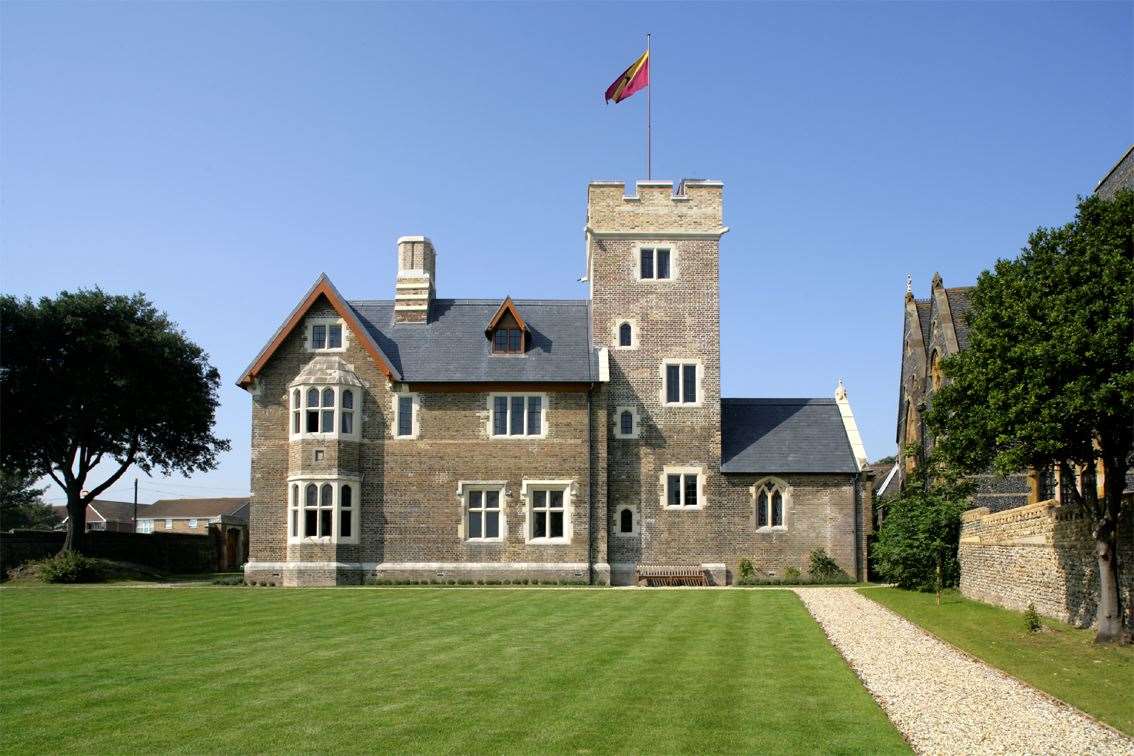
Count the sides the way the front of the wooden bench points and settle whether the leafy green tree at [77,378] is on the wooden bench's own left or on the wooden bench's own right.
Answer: on the wooden bench's own right

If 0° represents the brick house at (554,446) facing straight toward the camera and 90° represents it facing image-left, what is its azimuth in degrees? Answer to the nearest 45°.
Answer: approximately 0°

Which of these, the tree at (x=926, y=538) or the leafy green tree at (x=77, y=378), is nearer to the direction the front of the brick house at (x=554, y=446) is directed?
the tree

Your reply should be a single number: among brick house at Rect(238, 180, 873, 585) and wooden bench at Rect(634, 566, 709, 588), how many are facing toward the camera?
2

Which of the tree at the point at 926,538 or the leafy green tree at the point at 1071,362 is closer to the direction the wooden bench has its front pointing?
the leafy green tree

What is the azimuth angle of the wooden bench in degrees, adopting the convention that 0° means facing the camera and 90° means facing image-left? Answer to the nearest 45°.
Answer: approximately 0°
